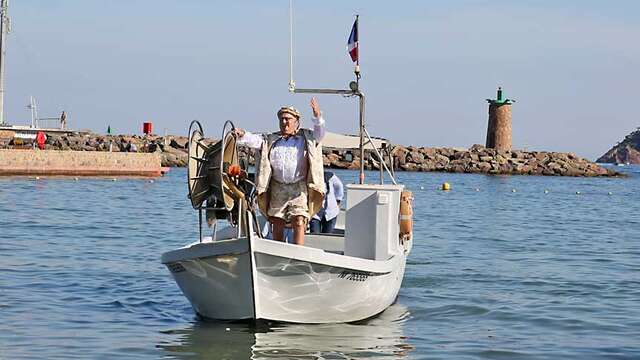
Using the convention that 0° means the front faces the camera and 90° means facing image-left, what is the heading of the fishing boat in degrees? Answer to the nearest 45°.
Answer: approximately 45°

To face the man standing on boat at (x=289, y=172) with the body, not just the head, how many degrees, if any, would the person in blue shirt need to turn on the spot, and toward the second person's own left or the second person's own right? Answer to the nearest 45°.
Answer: approximately 45° to the second person's own left

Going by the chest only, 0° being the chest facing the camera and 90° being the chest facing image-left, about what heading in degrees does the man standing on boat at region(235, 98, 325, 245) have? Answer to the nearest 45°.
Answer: approximately 0°

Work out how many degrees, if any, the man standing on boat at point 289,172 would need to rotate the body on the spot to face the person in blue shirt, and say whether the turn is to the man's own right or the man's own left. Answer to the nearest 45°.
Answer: approximately 180°
